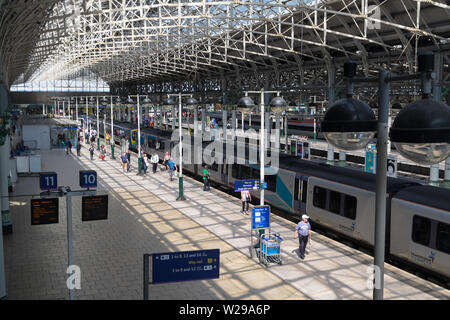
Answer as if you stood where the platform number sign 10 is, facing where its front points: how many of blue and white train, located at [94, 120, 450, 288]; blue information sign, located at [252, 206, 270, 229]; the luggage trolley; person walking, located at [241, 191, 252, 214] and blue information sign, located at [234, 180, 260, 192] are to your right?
0

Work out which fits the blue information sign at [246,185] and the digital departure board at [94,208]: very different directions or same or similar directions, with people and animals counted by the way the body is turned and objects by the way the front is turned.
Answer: same or similar directions

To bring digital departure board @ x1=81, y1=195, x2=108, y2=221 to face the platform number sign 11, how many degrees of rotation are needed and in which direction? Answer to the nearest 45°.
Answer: approximately 135° to its right

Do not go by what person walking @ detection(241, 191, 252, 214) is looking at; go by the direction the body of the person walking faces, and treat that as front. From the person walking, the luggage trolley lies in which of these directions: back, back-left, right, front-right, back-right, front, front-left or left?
front

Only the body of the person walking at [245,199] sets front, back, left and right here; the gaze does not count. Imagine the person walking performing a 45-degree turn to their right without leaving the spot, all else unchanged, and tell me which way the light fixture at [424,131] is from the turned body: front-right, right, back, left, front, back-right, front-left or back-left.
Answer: front-left

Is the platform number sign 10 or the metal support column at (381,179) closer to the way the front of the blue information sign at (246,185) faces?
the metal support column

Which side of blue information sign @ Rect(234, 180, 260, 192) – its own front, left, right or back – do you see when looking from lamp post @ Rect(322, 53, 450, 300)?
front

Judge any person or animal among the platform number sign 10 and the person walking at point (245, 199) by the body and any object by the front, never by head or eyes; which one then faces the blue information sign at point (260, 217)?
the person walking

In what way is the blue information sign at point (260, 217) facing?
toward the camera

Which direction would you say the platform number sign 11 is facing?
toward the camera

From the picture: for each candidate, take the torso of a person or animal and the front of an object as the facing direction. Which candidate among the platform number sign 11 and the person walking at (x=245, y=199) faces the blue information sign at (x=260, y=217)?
the person walking

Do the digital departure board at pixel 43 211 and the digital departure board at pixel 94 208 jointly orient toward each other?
no

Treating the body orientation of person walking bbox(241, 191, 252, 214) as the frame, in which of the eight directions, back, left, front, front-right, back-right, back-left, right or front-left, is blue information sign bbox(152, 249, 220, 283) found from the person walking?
front

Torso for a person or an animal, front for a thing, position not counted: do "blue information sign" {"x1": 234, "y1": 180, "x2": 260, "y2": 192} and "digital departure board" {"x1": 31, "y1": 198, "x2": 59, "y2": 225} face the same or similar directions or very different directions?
same or similar directions

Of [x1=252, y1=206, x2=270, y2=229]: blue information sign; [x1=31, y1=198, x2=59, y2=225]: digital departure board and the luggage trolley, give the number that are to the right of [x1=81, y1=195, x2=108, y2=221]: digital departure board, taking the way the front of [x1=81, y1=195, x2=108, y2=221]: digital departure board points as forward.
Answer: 1

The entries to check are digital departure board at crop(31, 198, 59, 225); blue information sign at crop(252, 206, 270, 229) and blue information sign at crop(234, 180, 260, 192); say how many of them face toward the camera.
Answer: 3

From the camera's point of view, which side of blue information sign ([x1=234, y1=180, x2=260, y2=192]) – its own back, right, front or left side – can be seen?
front

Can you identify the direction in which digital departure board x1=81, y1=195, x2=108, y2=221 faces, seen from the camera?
facing the viewer
